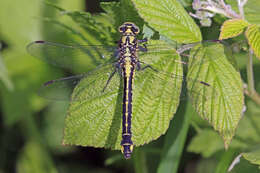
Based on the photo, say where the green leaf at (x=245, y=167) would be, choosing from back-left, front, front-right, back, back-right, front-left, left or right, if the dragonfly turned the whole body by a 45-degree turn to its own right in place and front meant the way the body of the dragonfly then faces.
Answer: front-right

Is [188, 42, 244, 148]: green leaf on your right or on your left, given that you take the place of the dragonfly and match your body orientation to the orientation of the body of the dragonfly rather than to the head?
on your right

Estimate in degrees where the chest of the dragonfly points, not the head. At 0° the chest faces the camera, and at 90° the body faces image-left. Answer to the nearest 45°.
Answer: approximately 180°

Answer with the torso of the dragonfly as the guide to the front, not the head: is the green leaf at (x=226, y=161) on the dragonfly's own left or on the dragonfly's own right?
on the dragonfly's own right

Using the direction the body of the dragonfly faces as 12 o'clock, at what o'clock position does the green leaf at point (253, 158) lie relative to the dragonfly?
The green leaf is roughly at 4 o'clock from the dragonfly.

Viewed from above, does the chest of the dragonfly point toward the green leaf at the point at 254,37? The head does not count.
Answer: no

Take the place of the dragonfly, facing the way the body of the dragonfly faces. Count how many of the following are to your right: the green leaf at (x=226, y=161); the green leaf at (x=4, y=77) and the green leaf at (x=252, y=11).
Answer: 2

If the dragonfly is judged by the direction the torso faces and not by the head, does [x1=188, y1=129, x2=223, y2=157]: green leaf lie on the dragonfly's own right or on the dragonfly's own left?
on the dragonfly's own right

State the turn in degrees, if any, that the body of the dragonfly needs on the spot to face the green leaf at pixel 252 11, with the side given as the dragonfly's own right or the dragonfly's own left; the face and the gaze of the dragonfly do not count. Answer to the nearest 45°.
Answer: approximately 90° to the dragonfly's own right

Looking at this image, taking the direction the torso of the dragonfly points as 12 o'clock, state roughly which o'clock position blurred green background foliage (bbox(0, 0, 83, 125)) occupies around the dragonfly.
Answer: The blurred green background foliage is roughly at 11 o'clock from the dragonfly.
